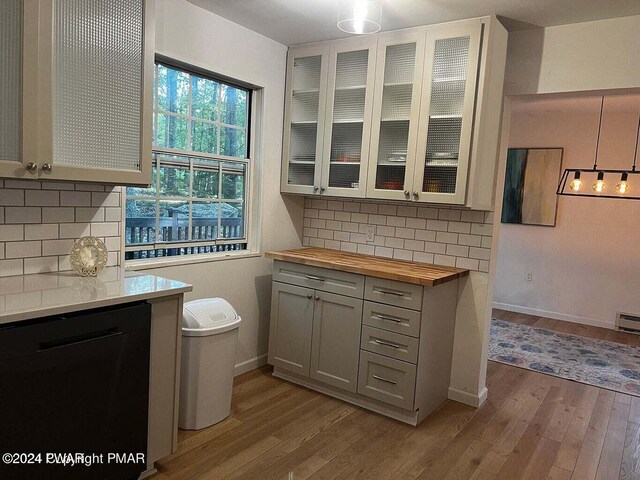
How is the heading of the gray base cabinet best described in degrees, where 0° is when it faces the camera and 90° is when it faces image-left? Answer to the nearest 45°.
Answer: approximately 45°

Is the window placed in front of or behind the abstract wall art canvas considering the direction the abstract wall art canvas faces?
in front

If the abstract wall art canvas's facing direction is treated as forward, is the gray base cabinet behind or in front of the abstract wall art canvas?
in front

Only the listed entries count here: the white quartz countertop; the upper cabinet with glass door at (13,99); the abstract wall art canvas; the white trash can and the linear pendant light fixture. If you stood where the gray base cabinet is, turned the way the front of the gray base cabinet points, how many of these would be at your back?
2

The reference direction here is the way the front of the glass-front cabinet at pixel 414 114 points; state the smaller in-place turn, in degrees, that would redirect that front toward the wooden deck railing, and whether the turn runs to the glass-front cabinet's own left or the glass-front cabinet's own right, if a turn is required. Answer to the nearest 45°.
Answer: approximately 45° to the glass-front cabinet's own right
